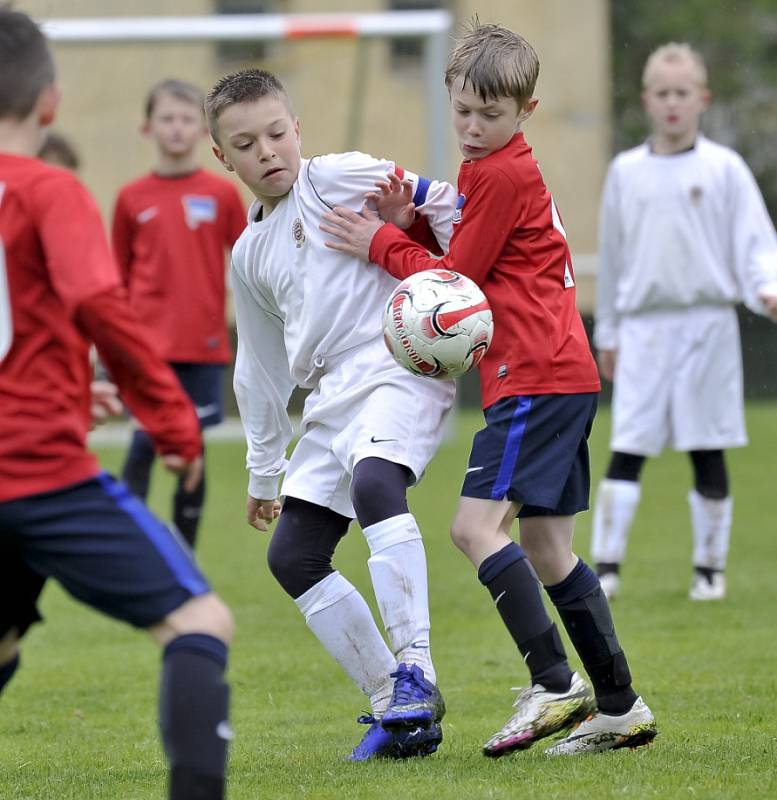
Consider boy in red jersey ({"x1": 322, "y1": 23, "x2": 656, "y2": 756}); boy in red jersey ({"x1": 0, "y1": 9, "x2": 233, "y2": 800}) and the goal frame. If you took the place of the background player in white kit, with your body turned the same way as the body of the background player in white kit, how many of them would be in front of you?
2

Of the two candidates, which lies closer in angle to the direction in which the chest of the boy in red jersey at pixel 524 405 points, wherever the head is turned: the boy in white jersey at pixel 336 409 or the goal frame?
the boy in white jersey

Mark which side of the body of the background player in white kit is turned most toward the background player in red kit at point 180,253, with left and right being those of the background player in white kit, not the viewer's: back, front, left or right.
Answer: right

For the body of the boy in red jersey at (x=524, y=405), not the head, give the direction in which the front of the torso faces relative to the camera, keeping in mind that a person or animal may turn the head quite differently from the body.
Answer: to the viewer's left

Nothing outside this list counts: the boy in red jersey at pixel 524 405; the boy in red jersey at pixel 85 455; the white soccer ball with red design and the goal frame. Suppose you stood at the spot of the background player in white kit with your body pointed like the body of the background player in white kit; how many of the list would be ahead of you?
3

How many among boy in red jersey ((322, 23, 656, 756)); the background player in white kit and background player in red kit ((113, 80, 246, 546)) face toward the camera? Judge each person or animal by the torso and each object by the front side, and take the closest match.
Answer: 2

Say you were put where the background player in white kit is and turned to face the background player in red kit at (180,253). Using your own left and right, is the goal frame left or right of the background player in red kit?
right

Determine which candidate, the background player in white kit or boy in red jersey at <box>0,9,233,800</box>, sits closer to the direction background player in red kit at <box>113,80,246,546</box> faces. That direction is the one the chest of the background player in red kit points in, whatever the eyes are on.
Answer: the boy in red jersey

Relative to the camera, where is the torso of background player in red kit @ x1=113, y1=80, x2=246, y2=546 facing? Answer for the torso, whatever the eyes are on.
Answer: toward the camera

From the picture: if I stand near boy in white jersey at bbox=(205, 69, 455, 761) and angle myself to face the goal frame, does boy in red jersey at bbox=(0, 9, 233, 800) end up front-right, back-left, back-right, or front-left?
back-left

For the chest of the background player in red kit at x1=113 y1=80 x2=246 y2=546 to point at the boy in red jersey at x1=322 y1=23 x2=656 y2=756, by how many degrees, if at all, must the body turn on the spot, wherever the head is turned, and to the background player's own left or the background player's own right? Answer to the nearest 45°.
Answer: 0° — they already face them

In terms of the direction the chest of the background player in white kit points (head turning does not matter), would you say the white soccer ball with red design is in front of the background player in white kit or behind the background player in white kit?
in front

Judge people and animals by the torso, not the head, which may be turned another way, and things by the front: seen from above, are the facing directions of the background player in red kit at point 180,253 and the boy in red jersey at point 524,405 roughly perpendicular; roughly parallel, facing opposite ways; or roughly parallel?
roughly perpendicular

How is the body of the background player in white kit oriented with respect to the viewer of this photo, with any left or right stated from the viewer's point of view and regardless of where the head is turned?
facing the viewer

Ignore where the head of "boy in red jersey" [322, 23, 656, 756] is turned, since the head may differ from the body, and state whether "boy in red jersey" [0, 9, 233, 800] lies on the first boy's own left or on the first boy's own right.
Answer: on the first boy's own left

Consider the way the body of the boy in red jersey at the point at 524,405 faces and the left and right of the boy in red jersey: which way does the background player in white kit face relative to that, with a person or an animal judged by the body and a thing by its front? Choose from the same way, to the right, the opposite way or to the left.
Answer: to the left
